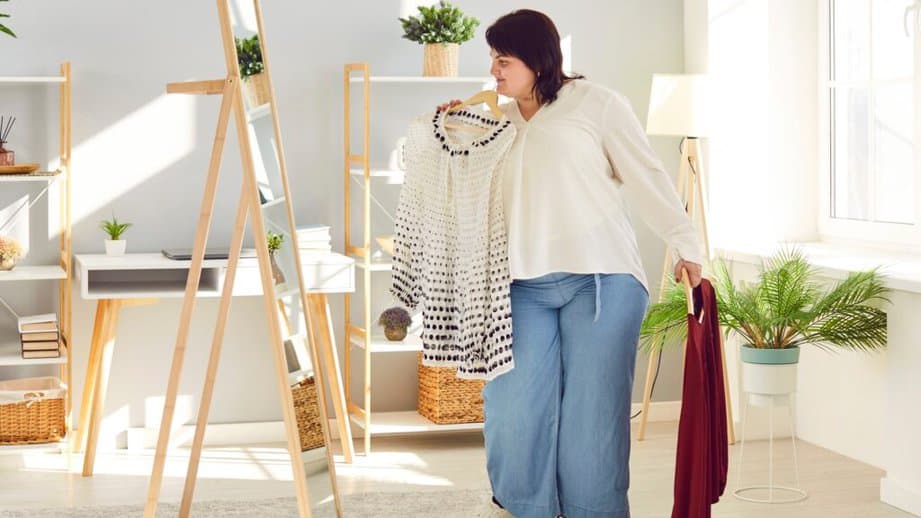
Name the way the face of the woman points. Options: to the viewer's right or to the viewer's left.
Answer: to the viewer's left

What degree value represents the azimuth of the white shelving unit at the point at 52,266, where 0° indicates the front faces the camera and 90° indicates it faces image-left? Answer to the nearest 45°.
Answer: approximately 0°

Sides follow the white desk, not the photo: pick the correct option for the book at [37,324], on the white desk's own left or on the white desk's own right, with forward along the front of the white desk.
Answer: on the white desk's own right

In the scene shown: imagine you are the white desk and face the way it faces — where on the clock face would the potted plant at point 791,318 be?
The potted plant is roughly at 10 o'clock from the white desk.

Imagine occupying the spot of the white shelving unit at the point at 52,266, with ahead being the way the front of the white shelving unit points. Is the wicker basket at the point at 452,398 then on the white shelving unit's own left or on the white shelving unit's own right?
on the white shelving unit's own left

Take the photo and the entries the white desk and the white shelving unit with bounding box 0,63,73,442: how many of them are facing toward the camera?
2

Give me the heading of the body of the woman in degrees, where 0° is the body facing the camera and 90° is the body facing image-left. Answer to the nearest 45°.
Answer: approximately 45°

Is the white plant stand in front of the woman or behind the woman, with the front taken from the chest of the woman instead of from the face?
behind

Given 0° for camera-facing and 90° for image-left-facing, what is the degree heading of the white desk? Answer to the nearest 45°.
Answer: approximately 0°
